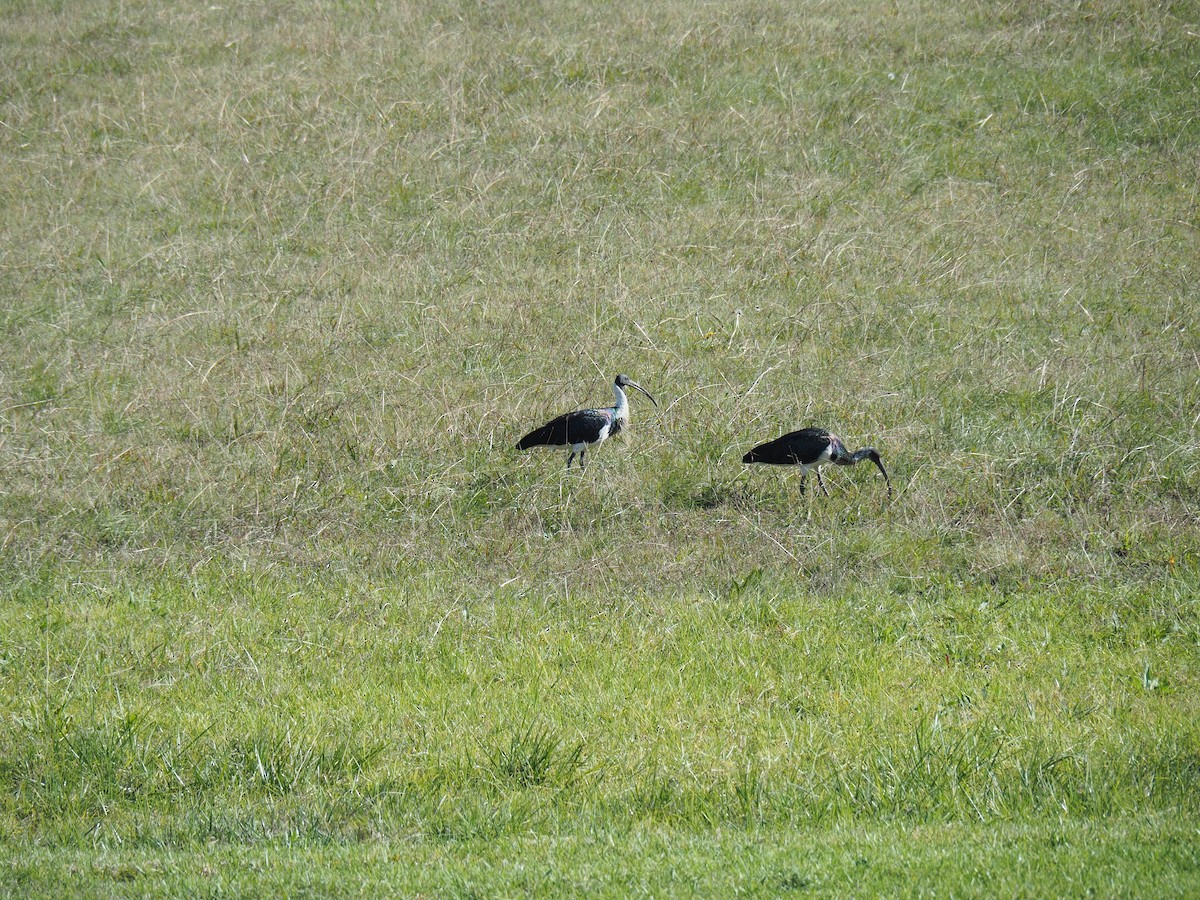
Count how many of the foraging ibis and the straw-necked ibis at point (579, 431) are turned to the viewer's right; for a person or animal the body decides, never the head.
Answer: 2

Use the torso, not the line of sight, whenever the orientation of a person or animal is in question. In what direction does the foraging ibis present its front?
to the viewer's right

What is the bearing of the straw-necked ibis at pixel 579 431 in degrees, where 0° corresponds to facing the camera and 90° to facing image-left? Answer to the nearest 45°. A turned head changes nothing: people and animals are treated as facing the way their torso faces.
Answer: approximately 270°

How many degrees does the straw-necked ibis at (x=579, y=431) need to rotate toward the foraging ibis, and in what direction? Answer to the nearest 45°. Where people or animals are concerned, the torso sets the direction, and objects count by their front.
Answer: approximately 45° to its right
